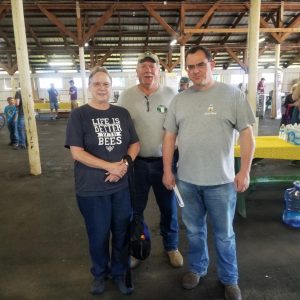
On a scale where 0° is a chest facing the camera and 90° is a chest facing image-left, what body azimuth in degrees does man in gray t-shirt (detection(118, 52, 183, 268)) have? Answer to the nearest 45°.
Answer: approximately 0°

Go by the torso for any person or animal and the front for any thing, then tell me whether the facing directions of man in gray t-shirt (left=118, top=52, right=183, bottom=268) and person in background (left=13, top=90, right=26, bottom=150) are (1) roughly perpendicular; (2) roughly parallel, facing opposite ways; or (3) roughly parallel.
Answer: roughly perpendicular
